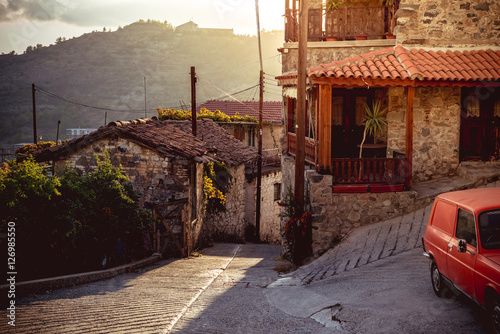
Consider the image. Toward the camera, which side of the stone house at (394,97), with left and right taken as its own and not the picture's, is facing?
front
